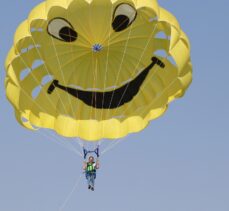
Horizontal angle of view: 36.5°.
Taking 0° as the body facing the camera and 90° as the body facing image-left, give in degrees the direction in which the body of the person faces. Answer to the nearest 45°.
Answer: approximately 0°
